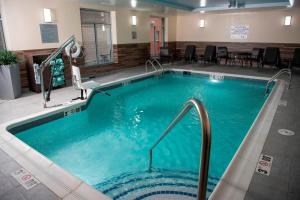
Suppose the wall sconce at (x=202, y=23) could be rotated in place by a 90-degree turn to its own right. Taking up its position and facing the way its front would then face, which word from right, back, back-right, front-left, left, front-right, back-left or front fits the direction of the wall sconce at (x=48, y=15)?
front-left

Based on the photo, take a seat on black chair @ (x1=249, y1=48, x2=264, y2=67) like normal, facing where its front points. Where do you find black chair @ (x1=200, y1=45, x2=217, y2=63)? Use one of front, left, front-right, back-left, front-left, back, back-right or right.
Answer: front-right

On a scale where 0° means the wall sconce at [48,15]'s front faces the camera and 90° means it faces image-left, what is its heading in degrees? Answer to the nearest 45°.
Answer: approximately 315°

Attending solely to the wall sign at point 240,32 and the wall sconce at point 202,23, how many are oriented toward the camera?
2

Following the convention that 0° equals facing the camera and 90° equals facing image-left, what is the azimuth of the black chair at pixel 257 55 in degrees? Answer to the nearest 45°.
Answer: approximately 45°
